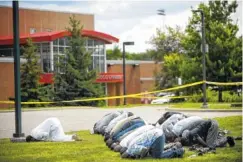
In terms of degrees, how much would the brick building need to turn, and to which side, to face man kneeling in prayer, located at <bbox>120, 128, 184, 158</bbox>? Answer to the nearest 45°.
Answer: approximately 45° to its right

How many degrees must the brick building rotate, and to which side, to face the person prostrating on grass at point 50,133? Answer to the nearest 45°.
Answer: approximately 45° to its right

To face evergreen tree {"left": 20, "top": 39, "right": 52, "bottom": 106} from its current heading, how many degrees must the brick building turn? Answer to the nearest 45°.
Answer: approximately 45° to its right

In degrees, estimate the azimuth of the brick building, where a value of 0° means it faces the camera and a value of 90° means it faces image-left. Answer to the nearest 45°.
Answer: approximately 315°

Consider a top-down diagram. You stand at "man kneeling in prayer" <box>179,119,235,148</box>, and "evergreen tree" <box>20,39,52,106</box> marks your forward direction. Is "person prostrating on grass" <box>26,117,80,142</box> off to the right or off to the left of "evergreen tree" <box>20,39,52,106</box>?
left
